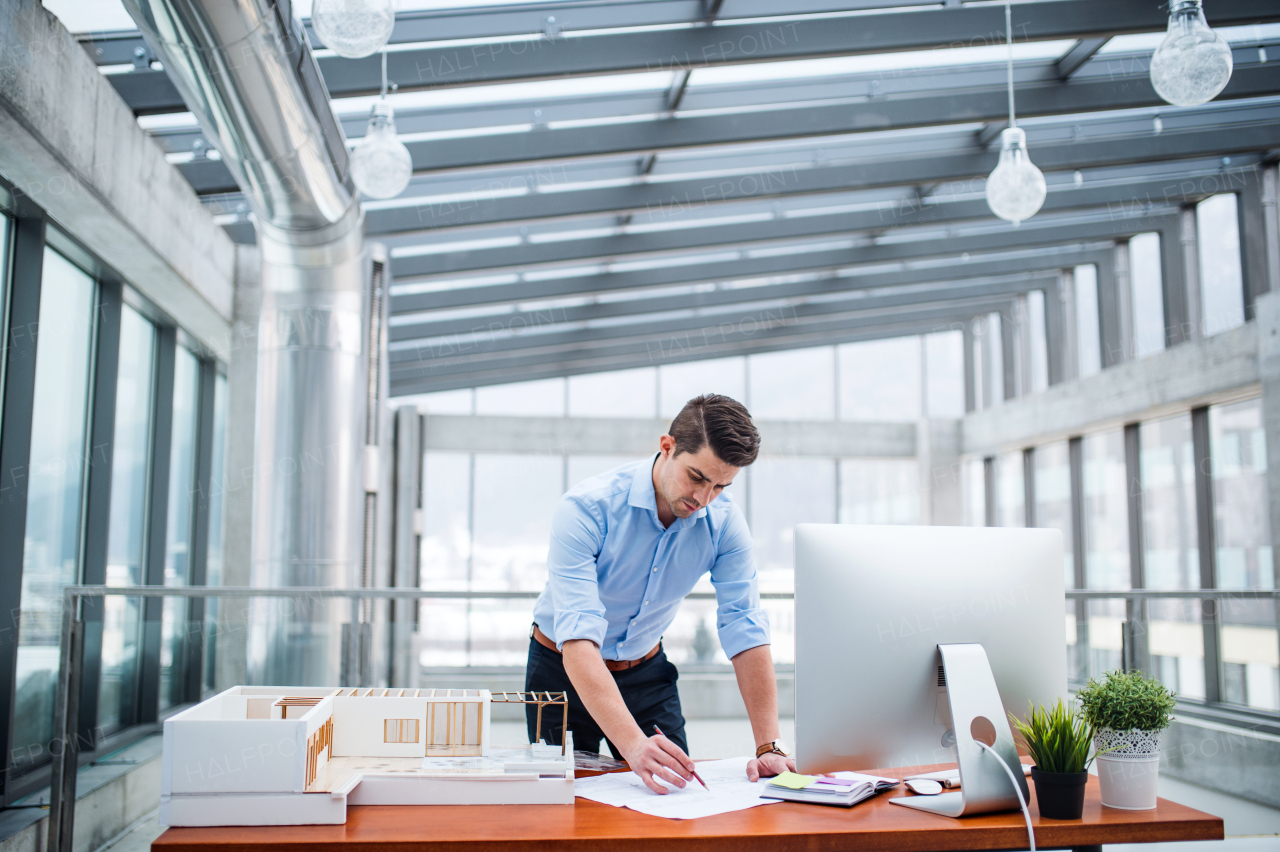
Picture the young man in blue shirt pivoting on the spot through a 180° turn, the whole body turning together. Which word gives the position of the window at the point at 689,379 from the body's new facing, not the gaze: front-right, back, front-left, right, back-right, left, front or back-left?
front-right

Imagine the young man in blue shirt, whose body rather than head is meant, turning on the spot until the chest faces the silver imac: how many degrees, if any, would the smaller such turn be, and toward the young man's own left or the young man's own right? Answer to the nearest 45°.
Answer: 0° — they already face it

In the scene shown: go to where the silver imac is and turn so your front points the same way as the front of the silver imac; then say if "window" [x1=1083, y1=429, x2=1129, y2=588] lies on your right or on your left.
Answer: on your right

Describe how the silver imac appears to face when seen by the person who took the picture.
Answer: facing away from the viewer and to the left of the viewer

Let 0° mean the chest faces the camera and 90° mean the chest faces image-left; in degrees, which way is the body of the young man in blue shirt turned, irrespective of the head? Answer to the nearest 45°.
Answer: approximately 315°

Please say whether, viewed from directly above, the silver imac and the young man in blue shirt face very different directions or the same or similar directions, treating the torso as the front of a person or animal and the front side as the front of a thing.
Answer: very different directions

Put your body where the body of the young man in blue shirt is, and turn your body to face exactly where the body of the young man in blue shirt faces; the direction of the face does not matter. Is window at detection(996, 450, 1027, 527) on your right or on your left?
on your left

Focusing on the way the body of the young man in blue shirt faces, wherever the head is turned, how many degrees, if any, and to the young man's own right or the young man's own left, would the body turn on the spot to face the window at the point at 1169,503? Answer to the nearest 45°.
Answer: approximately 90° to the young man's own left

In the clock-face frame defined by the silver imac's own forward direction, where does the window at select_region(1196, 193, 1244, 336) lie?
The window is roughly at 2 o'clock from the silver imac.
